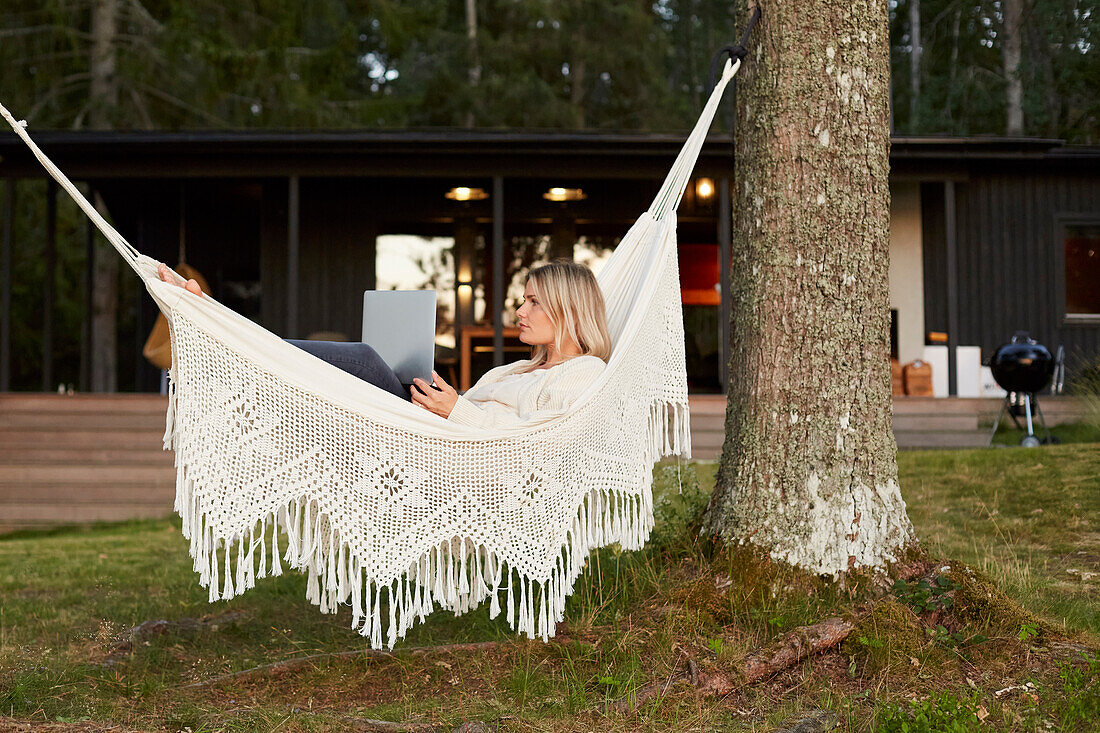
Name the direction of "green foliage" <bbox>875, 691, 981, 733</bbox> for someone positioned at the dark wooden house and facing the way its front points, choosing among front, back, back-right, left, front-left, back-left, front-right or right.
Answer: front

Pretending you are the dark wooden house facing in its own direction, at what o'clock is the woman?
The woman is roughly at 12 o'clock from the dark wooden house.

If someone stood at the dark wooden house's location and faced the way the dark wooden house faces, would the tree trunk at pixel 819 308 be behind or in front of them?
in front

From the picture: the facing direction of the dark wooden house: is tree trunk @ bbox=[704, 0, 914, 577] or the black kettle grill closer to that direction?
the tree trunk

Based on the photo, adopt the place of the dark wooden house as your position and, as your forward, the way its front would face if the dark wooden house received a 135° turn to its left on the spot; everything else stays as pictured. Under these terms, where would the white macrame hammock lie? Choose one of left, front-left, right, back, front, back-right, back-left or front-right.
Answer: back-right

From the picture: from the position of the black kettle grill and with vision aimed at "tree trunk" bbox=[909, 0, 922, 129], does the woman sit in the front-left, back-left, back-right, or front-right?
back-left

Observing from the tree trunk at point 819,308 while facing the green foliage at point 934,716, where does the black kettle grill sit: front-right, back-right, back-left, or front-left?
back-left

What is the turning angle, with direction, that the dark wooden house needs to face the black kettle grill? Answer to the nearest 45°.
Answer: approximately 45° to its left

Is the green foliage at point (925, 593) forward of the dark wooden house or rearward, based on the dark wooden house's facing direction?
forward

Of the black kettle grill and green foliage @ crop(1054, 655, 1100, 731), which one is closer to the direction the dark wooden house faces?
the green foliage

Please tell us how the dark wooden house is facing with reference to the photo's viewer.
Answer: facing the viewer
